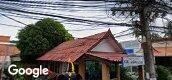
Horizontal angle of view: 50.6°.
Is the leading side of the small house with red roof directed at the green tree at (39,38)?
no

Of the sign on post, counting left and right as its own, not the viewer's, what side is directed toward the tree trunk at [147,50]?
left

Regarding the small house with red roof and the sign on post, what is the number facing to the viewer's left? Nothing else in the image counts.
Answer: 0

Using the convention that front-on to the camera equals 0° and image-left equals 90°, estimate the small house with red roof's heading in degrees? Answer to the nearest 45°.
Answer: approximately 315°

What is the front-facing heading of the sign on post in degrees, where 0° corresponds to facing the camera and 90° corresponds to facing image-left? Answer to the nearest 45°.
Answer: approximately 0°

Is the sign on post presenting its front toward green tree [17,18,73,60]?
no

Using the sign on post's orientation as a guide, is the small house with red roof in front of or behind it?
behind
